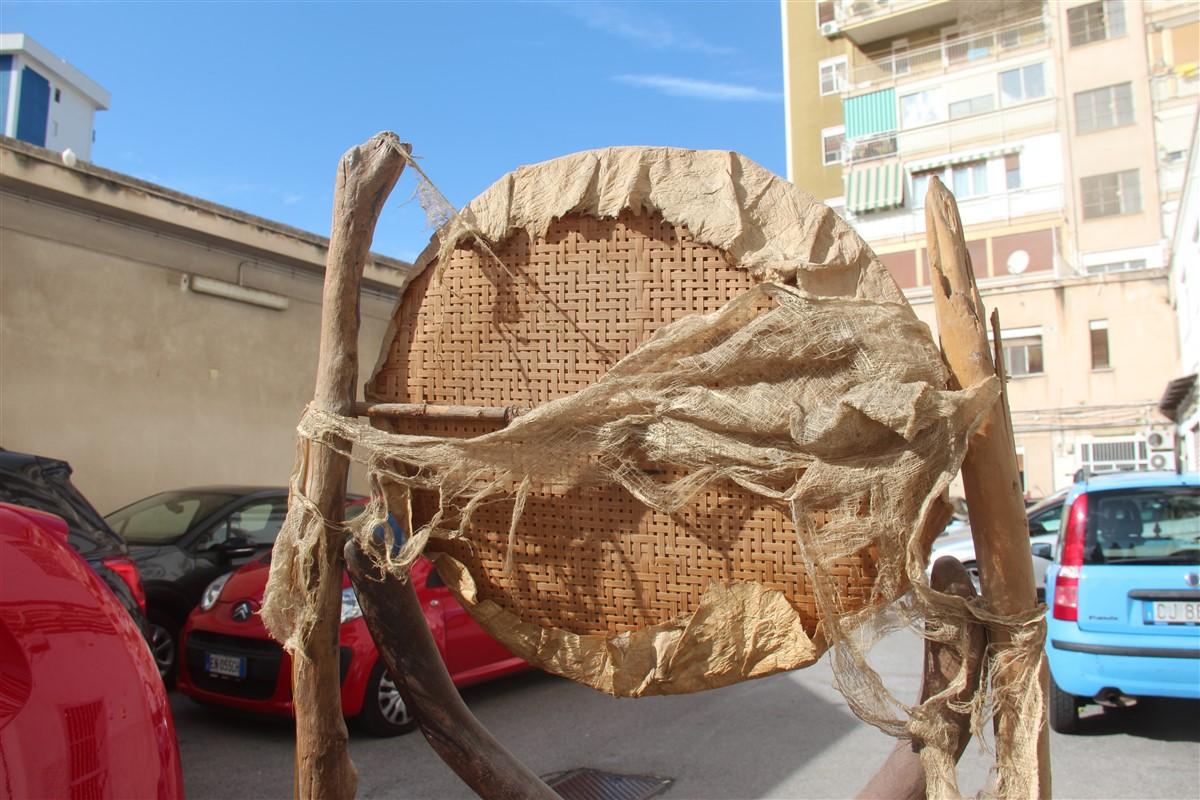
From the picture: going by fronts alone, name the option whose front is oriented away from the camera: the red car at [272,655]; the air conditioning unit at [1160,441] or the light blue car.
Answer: the light blue car

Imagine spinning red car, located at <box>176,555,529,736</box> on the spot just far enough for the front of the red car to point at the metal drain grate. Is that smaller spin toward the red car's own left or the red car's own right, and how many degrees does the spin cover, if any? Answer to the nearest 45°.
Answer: approximately 90° to the red car's own left

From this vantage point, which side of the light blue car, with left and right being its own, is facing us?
back

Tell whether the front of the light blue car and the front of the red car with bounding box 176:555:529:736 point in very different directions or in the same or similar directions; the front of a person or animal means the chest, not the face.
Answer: very different directions

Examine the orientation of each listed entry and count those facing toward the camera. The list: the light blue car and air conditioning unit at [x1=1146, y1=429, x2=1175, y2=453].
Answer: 1

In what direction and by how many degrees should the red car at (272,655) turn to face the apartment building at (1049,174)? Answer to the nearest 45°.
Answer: approximately 180°

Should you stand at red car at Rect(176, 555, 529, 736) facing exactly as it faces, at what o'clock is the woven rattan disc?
The woven rattan disc is roughly at 10 o'clock from the red car.

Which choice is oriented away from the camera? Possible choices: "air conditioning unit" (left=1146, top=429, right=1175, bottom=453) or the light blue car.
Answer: the light blue car

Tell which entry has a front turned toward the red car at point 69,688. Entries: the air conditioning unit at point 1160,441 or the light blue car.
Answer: the air conditioning unit

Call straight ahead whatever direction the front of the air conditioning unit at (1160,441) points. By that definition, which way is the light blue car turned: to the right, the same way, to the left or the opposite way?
the opposite way

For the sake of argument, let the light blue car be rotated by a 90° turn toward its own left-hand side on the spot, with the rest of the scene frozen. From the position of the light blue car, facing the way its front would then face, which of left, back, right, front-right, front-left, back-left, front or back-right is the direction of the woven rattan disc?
left

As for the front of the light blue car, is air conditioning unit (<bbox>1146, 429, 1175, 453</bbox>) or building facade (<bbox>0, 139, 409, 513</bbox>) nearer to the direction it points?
the air conditioning unit
